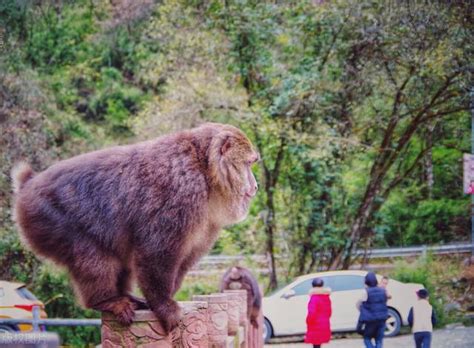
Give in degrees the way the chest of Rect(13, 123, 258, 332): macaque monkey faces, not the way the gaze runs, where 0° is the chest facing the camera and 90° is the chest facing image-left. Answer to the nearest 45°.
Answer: approximately 270°

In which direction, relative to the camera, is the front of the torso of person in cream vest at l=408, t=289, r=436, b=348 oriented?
away from the camera

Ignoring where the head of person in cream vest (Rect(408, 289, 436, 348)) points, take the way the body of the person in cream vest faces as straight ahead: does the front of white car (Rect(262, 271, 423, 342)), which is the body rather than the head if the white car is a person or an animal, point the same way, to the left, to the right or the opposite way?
to the left

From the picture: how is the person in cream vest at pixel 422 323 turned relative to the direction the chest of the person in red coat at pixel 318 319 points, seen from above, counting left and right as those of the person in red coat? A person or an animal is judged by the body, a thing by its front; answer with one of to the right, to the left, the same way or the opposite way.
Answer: the same way

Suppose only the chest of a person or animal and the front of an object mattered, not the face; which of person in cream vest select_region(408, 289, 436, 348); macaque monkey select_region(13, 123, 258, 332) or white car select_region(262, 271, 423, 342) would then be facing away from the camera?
the person in cream vest

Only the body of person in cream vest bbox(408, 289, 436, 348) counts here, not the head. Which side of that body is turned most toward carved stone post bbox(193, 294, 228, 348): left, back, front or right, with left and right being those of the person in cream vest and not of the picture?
back

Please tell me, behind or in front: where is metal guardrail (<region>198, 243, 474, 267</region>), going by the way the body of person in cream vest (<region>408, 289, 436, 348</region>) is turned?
in front

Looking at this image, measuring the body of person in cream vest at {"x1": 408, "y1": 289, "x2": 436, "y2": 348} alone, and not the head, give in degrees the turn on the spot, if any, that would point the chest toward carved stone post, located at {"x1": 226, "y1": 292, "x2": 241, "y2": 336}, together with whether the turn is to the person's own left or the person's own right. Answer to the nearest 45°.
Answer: approximately 135° to the person's own left

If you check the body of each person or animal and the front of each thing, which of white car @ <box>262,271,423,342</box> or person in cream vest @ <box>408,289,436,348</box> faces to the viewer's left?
the white car

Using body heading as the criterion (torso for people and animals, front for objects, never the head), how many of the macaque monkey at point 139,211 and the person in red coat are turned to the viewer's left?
0

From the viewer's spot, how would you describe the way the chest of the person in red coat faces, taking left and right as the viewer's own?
facing away from the viewer

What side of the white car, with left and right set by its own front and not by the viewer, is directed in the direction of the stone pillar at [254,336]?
left

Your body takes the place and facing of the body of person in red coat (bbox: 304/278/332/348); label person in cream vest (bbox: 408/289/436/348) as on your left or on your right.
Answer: on your right

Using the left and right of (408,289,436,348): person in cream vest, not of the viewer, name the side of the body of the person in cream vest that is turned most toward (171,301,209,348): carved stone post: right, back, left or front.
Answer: back

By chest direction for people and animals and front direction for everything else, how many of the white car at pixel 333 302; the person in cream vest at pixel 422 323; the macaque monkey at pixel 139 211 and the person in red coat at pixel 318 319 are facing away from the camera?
2

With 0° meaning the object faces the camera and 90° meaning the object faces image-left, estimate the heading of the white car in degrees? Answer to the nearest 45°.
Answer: approximately 90°

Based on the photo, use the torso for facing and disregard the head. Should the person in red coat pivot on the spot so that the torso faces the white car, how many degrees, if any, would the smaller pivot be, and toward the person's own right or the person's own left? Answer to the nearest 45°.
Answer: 0° — they already face it

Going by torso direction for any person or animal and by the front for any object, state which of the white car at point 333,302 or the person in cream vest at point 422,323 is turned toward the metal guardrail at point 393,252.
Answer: the person in cream vest

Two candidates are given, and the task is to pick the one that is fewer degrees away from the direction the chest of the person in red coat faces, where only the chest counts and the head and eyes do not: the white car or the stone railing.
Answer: the white car

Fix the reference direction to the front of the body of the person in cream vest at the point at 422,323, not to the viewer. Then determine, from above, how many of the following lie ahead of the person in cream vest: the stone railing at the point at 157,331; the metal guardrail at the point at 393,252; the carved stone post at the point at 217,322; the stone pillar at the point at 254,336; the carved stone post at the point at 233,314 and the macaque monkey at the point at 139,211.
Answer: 1

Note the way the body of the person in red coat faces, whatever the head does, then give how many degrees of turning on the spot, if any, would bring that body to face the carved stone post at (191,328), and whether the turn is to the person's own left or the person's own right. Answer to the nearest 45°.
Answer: approximately 180°

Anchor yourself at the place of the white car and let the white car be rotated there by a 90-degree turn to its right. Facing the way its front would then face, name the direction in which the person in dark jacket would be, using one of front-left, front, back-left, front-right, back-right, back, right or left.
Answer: back
